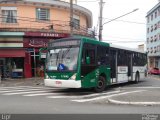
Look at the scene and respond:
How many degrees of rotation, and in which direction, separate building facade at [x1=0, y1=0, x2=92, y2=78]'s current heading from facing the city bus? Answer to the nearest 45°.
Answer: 0° — it already faces it

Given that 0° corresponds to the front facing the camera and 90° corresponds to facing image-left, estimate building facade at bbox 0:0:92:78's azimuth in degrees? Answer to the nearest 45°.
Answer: approximately 0°

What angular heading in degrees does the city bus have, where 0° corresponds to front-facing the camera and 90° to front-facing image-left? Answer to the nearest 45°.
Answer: approximately 45°

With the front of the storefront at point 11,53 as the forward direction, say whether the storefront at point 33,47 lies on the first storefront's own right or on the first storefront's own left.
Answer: on the first storefront's own left

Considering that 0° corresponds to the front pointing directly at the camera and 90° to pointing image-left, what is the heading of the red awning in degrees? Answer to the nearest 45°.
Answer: approximately 0°

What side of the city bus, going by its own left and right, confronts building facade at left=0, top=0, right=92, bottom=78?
right
